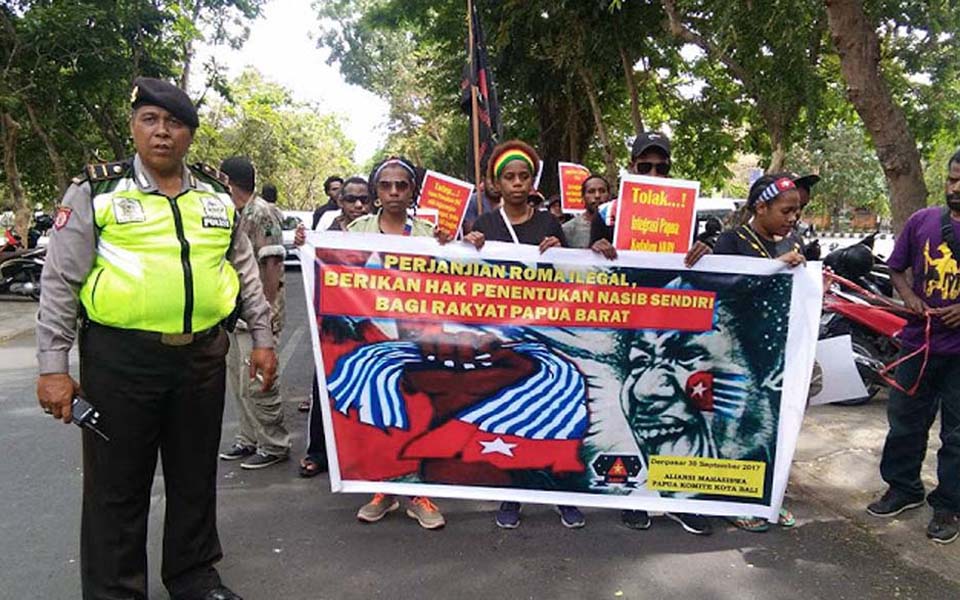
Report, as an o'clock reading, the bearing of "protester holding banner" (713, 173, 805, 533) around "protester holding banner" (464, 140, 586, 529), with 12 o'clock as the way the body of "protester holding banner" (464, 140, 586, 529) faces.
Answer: "protester holding banner" (713, 173, 805, 533) is roughly at 9 o'clock from "protester holding banner" (464, 140, 586, 529).

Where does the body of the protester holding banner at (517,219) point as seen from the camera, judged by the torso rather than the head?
toward the camera

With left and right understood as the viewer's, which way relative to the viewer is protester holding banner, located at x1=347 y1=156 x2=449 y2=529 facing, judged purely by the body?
facing the viewer

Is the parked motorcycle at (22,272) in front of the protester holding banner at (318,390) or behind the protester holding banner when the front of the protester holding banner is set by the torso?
behind

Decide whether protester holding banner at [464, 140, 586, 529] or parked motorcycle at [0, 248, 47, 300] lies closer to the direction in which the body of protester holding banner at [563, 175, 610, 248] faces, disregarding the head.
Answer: the protester holding banner

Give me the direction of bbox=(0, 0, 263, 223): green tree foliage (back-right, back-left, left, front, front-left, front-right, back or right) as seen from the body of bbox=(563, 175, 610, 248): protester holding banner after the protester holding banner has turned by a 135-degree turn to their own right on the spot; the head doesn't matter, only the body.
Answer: front

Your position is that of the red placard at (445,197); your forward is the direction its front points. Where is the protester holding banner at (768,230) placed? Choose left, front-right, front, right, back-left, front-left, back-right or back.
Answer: front-left
